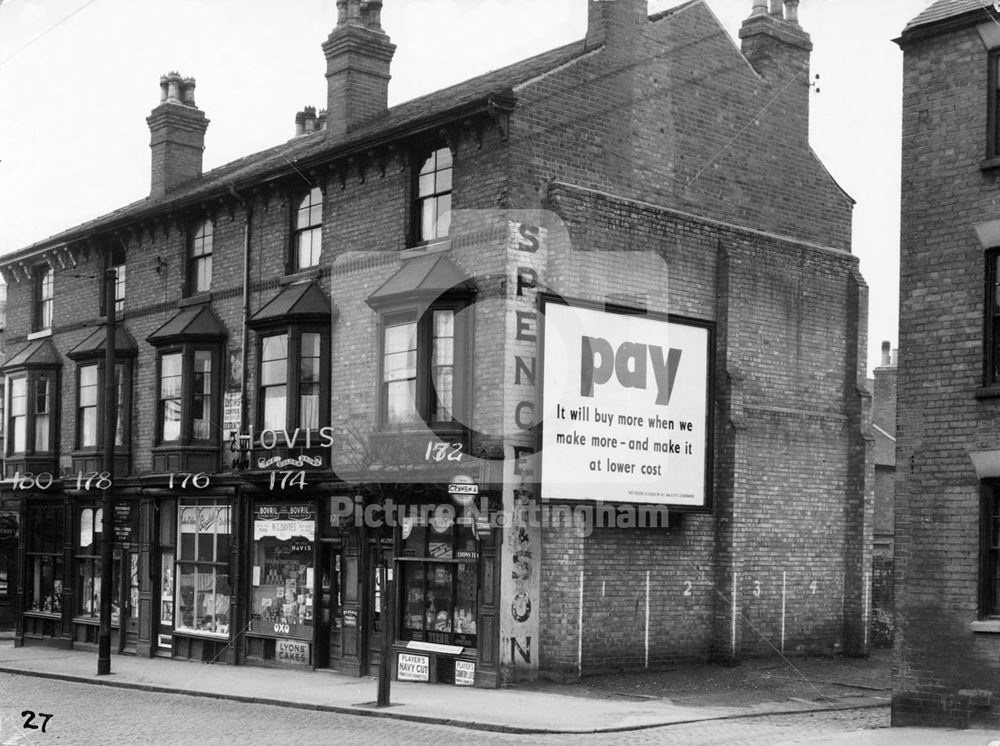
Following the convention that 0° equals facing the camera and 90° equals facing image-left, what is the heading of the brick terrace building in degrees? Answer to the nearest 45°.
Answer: approximately 45°

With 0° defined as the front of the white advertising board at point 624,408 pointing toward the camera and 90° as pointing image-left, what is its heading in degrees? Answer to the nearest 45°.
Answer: approximately 315°

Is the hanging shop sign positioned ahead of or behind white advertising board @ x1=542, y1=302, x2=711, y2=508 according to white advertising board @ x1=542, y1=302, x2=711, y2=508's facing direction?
behind

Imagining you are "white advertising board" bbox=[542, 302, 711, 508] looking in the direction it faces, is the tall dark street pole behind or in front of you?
behind
